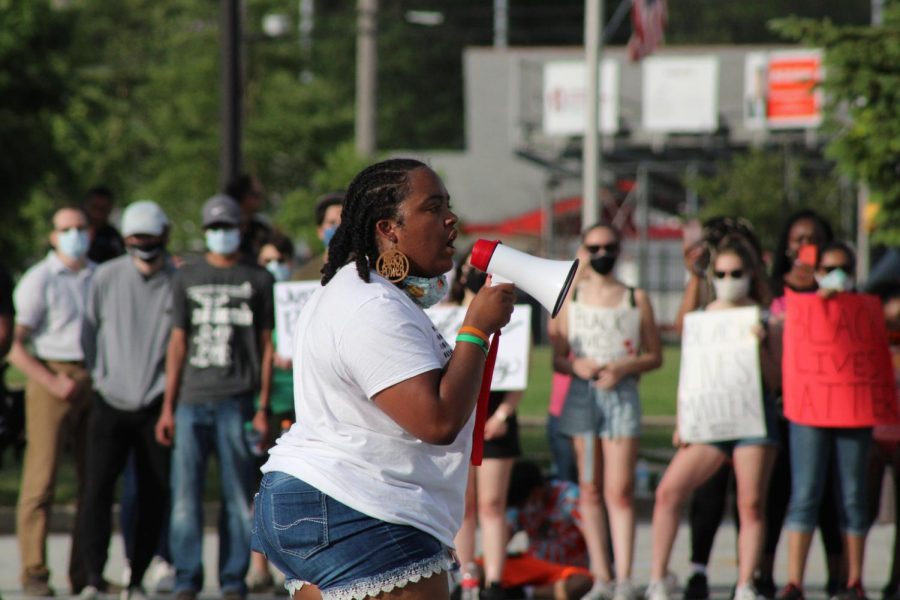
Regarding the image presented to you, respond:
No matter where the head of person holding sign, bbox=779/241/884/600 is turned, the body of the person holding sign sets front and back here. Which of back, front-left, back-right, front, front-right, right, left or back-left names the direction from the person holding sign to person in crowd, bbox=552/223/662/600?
right

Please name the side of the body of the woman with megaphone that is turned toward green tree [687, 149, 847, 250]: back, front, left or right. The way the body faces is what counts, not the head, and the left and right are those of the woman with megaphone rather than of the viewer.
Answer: left

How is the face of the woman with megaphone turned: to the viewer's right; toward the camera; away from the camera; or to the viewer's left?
to the viewer's right

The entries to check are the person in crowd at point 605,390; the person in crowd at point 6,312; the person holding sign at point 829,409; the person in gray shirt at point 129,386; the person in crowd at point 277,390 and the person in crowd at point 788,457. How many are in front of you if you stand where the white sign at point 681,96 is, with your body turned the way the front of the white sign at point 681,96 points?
6

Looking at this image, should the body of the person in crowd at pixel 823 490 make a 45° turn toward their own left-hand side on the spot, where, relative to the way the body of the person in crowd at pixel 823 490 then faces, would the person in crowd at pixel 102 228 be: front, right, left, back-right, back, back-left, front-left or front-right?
back-right

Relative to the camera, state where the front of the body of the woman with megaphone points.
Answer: to the viewer's right

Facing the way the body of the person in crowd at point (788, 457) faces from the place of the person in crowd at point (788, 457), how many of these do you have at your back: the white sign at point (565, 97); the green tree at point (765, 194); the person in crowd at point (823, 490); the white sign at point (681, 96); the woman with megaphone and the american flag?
4

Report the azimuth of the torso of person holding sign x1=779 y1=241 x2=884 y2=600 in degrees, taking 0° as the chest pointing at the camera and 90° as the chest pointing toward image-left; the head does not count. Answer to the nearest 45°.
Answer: approximately 0°
